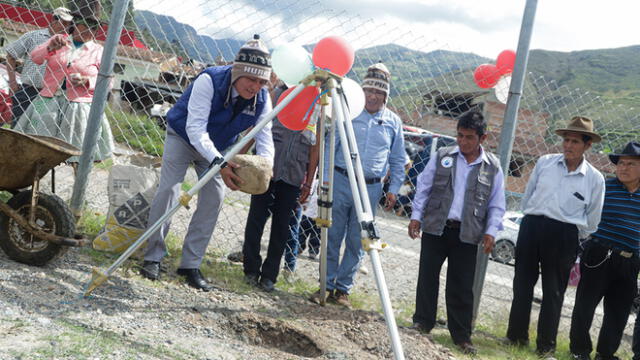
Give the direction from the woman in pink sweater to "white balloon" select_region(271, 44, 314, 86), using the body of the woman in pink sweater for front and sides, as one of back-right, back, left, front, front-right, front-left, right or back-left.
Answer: front-left

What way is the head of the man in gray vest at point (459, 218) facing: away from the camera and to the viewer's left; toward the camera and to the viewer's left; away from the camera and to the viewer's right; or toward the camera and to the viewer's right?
toward the camera and to the viewer's left

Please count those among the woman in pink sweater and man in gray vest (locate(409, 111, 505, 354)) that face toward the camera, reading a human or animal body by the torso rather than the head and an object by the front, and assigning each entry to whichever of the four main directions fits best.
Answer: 2

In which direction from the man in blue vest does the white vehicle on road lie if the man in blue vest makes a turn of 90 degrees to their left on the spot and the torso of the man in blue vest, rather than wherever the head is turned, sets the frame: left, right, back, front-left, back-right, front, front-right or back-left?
front

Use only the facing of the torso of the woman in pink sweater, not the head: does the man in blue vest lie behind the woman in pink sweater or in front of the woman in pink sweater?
in front

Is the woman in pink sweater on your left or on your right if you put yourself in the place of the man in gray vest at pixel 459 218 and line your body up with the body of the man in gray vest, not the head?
on your right

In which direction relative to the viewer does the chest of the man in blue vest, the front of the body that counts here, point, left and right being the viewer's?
facing the viewer and to the right of the viewer

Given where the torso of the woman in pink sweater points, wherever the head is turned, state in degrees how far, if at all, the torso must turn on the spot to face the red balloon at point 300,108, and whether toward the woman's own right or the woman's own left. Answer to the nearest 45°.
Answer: approximately 45° to the woman's own left

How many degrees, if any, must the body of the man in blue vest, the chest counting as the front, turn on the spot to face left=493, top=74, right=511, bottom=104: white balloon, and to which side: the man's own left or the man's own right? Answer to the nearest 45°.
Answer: approximately 45° to the man's own left
